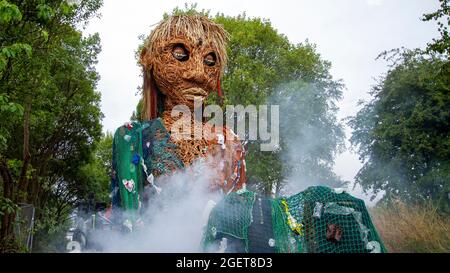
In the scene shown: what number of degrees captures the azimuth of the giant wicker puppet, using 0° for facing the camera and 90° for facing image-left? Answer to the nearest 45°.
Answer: approximately 315°

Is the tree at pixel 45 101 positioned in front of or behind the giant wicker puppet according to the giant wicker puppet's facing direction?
behind

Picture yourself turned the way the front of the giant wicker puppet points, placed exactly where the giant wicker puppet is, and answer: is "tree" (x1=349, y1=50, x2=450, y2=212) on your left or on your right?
on your left
